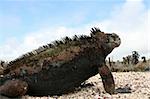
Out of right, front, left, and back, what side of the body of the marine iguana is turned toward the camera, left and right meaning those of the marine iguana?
right
